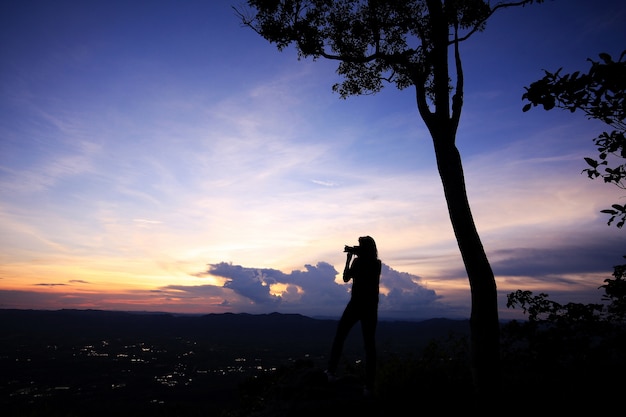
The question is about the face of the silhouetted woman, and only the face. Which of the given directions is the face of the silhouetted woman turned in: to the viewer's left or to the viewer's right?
to the viewer's left

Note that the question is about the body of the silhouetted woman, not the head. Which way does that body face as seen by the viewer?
to the viewer's left
